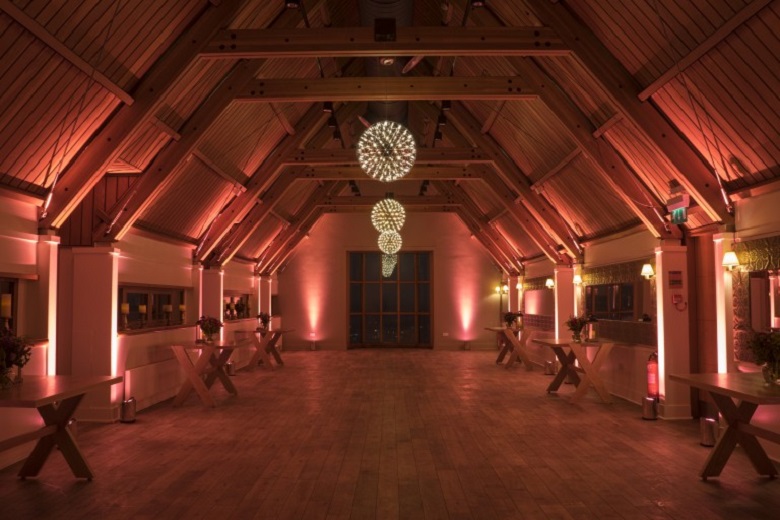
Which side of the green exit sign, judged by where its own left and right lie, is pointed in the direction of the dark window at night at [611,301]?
back

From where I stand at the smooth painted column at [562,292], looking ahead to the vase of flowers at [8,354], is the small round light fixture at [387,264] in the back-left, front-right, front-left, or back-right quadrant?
back-right

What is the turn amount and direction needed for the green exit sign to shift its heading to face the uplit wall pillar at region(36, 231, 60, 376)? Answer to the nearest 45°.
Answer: approximately 45° to its right

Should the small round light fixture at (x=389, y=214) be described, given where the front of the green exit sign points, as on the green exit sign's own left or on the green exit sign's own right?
on the green exit sign's own right

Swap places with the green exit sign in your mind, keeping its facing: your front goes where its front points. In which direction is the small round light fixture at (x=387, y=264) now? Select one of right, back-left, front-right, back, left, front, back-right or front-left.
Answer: back-right

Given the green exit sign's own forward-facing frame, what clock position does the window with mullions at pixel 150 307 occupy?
The window with mullions is roughly at 3 o'clock from the green exit sign.

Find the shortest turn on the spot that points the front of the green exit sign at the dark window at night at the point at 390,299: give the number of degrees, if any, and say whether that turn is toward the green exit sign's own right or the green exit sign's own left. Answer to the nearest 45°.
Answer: approximately 135° to the green exit sign's own right

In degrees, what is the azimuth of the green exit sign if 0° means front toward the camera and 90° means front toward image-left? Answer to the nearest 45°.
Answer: approximately 0°
